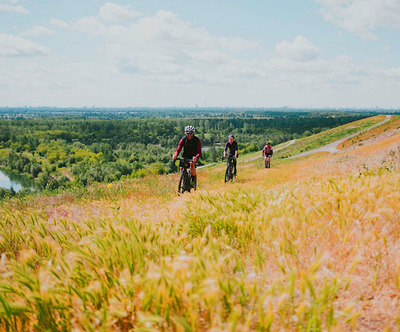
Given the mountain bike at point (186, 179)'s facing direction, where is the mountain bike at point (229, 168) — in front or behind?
behind

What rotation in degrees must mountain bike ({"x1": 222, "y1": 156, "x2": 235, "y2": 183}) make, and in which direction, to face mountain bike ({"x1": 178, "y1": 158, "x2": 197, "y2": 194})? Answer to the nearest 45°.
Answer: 0° — it already faces it
